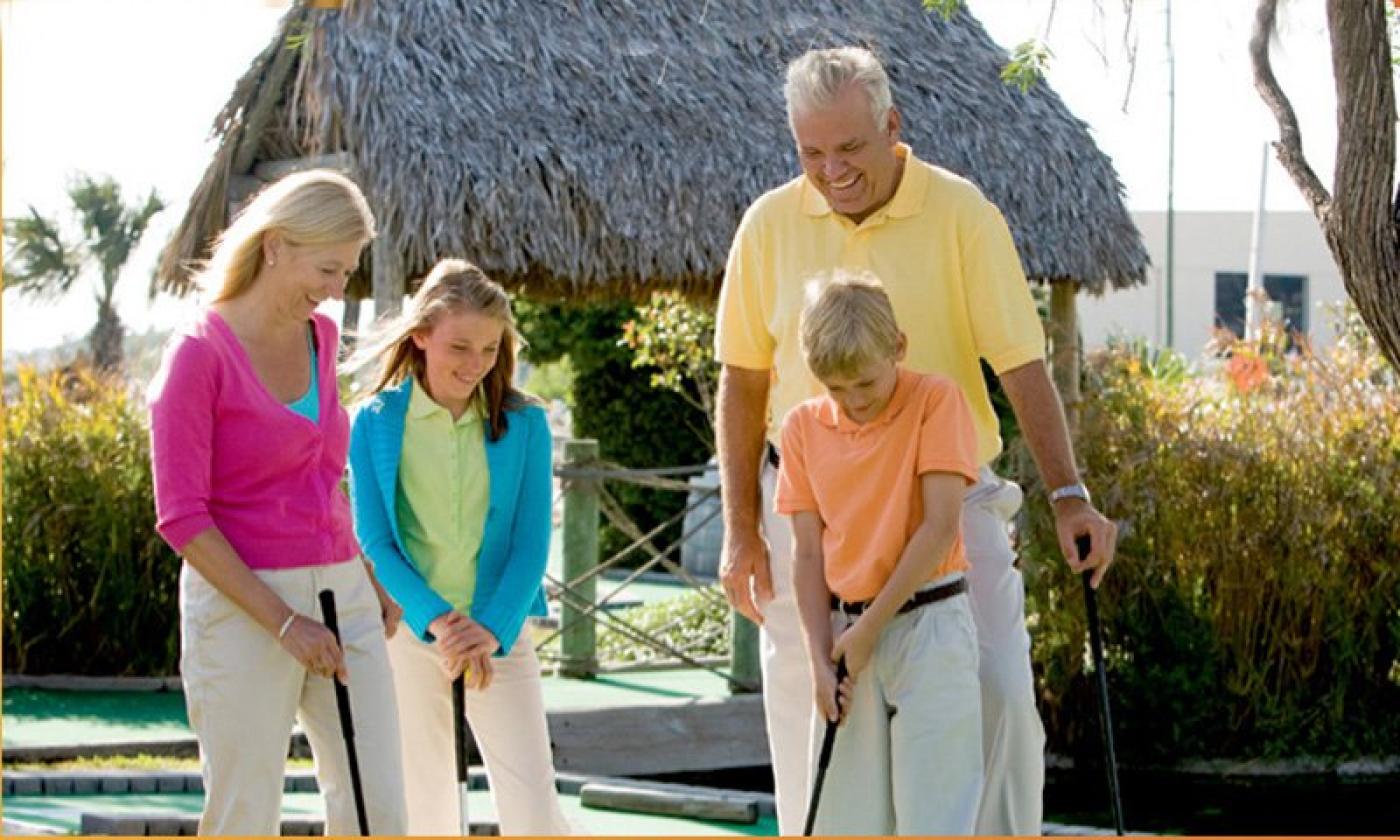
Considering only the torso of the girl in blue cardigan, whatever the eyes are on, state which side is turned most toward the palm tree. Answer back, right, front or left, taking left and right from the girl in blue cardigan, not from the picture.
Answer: back

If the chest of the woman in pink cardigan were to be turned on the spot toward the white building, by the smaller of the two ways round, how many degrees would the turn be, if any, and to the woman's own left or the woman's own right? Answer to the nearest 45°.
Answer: approximately 90° to the woman's own left

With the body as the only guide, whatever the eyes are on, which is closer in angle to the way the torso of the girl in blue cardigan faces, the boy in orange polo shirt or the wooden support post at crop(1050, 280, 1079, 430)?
the boy in orange polo shirt

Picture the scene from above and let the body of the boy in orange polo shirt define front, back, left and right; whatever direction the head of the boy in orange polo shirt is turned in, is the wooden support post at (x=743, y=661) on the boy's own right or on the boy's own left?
on the boy's own right

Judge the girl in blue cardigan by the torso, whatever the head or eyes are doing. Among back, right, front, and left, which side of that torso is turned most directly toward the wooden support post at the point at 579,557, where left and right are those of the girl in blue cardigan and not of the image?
back

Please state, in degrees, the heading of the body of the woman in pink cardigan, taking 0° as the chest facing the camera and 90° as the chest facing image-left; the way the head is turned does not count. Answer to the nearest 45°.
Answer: approximately 315°

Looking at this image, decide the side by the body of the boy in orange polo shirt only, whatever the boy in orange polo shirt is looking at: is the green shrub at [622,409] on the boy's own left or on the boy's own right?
on the boy's own right

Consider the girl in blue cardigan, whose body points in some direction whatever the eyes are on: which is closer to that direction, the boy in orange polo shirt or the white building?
the boy in orange polo shirt

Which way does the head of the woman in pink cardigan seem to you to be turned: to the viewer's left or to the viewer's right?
to the viewer's right

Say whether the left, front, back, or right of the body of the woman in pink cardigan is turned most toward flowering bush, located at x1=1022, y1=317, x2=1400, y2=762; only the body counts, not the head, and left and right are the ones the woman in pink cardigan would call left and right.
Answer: left
